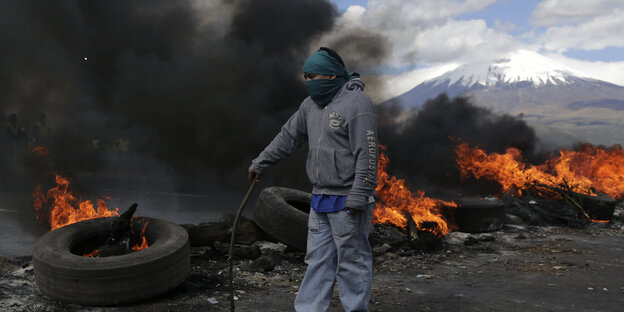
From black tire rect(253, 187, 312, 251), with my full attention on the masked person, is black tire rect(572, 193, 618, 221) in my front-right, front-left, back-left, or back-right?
back-left

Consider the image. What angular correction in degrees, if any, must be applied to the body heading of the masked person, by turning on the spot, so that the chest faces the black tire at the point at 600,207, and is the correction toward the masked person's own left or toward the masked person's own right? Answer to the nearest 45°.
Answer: approximately 180°

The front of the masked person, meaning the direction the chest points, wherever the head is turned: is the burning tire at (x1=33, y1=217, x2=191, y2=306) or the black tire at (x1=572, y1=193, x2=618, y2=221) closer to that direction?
the burning tire

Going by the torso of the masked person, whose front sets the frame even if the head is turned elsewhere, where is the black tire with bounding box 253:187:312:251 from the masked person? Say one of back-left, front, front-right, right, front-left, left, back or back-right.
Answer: back-right

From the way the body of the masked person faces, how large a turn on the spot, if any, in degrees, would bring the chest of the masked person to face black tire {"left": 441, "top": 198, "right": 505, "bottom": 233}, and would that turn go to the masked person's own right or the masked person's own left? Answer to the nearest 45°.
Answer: approximately 180°

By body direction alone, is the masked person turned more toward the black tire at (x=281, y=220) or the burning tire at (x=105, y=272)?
the burning tire

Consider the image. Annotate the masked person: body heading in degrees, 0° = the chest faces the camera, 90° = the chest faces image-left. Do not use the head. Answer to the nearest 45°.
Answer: approximately 45°
